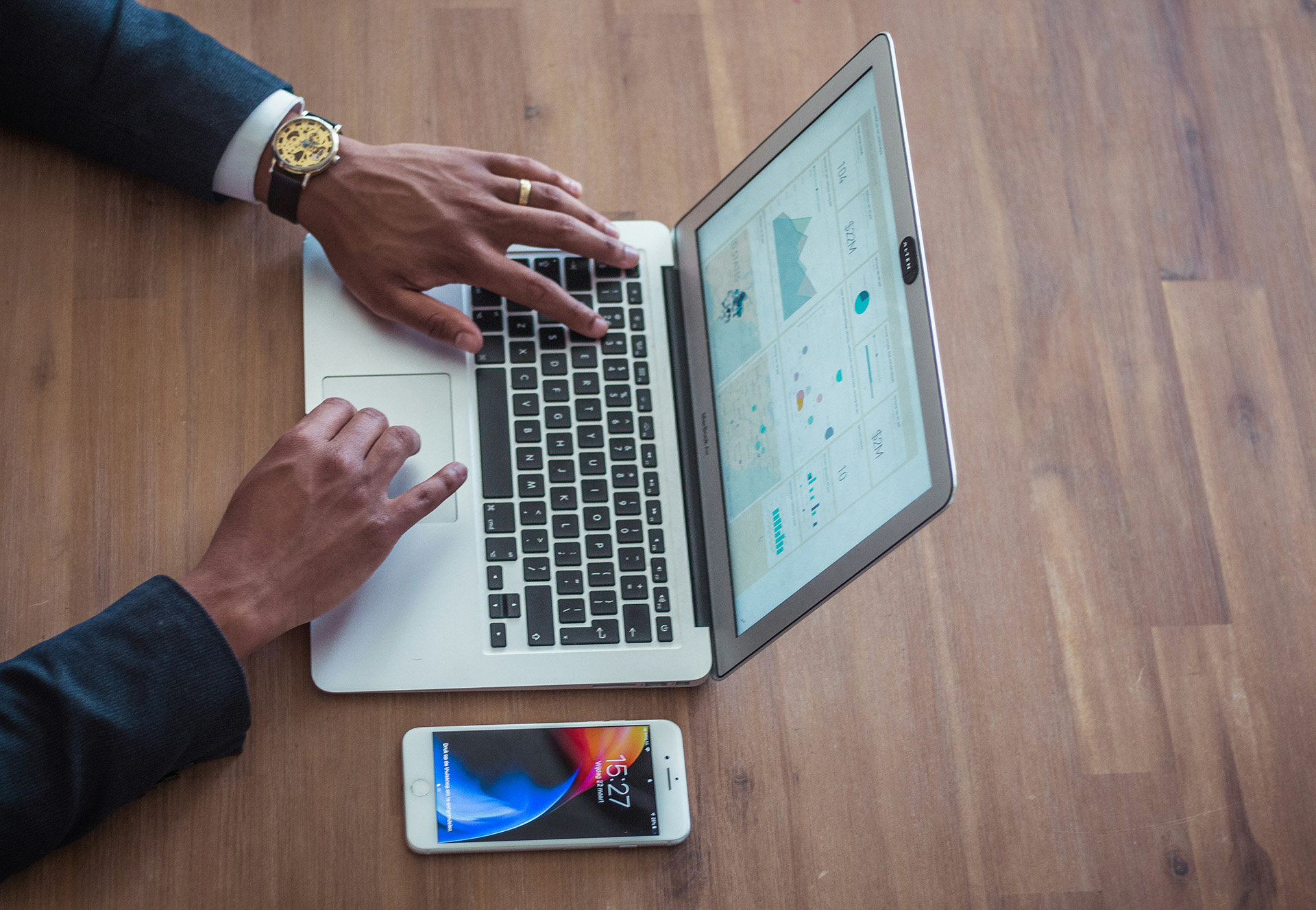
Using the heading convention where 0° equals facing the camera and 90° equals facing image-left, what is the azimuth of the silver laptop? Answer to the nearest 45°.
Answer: approximately 90°
